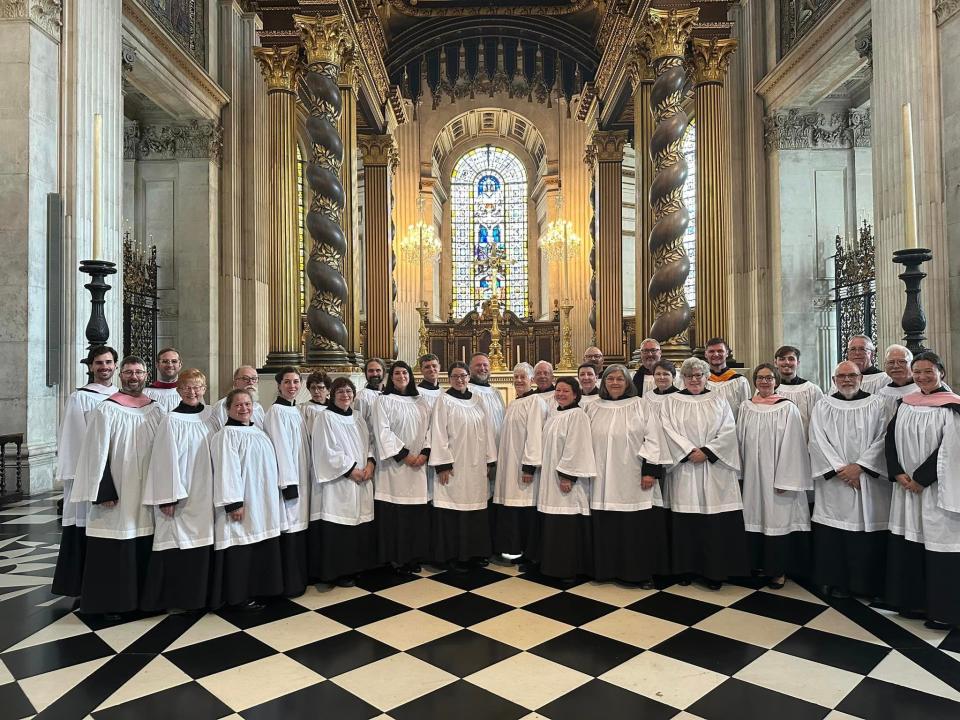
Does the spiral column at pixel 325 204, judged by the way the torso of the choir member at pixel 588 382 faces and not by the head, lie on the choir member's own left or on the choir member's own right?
on the choir member's own right

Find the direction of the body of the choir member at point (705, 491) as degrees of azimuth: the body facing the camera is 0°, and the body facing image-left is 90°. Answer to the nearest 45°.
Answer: approximately 0°

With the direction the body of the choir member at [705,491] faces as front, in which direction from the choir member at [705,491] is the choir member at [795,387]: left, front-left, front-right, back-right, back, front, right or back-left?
back-left

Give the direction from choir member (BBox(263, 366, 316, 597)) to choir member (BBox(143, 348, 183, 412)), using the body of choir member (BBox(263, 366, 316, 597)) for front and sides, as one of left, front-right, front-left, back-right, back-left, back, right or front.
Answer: back

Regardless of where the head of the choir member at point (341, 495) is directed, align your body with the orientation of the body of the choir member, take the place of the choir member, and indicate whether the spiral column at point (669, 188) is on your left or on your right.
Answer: on your left
